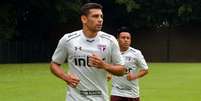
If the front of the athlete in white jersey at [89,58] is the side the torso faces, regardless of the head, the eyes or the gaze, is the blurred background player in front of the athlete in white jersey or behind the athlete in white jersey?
behind

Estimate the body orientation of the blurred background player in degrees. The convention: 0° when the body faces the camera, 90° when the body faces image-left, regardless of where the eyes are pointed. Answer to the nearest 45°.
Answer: approximately 45°

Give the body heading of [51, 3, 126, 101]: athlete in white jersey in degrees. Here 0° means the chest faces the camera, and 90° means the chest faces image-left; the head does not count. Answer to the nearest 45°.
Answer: approximately 0°
